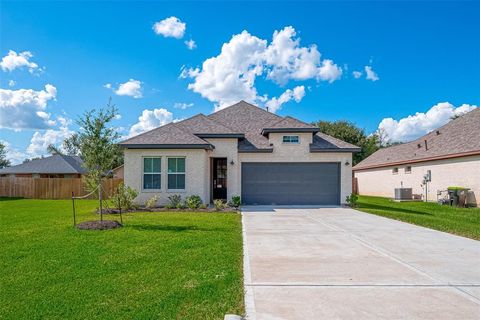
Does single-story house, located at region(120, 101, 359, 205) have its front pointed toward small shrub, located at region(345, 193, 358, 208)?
no

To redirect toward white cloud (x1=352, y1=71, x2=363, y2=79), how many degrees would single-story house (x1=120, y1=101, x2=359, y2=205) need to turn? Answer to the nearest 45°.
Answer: approximately 135° to its left

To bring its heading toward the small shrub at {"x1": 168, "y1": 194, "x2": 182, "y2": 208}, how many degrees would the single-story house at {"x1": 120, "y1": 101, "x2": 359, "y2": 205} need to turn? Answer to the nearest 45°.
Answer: approximately 45° to its right

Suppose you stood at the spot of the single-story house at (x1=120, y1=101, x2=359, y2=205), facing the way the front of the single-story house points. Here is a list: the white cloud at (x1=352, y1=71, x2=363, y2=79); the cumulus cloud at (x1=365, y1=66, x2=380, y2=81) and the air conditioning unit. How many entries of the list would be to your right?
0

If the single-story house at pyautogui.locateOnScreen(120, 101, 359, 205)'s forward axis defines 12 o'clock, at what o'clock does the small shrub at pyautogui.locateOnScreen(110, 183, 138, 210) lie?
The small shrub is roughly at 2 o'clock from the single-story house.

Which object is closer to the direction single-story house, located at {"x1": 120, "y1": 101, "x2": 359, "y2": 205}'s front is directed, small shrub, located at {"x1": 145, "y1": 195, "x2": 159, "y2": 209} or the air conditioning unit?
the small shrub

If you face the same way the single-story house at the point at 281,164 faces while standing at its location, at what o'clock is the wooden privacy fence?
The wooden privacy fence is roughly at 4 o'clock from the single-story house.

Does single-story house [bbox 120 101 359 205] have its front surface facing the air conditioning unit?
no

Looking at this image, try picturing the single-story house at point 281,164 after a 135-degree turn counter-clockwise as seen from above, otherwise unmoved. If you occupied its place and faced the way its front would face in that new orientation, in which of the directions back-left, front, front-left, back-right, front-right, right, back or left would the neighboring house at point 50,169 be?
left

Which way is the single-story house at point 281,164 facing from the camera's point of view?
toward the camera

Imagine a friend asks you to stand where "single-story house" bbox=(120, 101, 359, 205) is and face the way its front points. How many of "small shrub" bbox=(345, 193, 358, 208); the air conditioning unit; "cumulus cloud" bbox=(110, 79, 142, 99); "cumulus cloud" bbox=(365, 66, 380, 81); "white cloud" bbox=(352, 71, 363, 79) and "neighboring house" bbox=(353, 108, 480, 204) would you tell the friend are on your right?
1

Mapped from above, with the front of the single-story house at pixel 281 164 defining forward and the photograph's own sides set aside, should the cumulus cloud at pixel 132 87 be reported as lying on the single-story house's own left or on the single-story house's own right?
on the single-story house's own right
